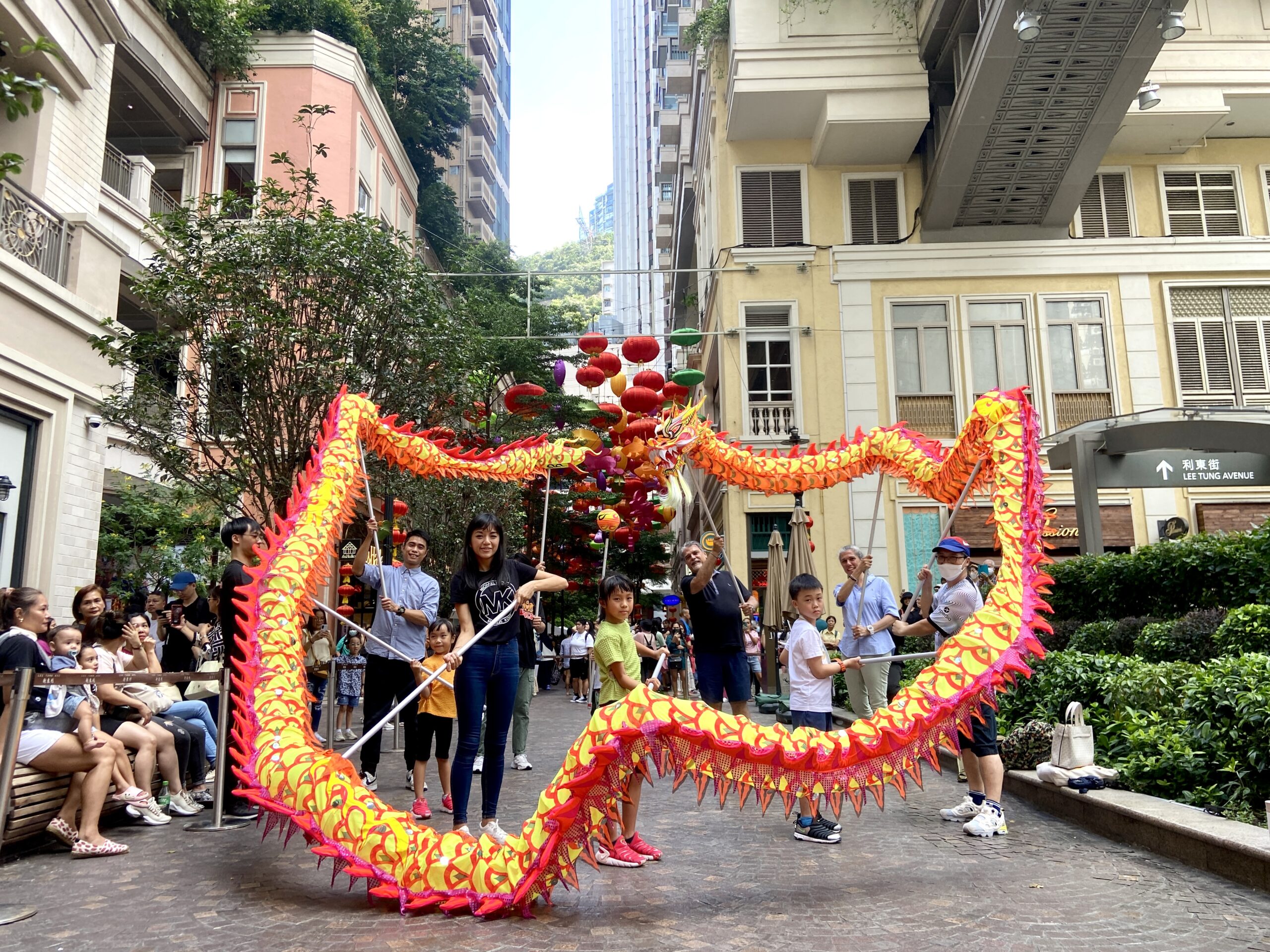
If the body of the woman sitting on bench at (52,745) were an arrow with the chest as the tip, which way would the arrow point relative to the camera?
to the viewer's right

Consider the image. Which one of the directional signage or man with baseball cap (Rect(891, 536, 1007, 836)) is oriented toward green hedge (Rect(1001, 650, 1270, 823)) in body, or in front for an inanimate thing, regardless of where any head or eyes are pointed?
the directional signage

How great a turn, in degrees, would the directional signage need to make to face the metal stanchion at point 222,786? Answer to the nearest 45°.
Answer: approximately 45° to its right

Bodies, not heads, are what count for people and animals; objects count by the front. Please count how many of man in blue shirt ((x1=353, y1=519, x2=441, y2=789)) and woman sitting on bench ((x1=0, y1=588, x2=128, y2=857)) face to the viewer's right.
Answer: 1

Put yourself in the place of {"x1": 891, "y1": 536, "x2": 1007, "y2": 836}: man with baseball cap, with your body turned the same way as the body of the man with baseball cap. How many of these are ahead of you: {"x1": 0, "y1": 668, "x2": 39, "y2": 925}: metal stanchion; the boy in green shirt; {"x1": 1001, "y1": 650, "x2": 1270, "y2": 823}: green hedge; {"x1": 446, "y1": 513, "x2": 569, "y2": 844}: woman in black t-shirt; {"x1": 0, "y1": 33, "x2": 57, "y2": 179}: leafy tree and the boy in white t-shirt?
5

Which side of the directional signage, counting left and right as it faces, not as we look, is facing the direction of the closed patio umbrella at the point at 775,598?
right

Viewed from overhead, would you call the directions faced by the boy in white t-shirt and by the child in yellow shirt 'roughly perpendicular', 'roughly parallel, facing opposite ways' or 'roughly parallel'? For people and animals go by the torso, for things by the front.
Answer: roughly perpendicular

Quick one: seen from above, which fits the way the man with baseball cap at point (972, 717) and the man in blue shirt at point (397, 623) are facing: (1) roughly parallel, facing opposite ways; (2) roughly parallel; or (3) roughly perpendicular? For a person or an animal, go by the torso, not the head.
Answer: roughly perpendicular
